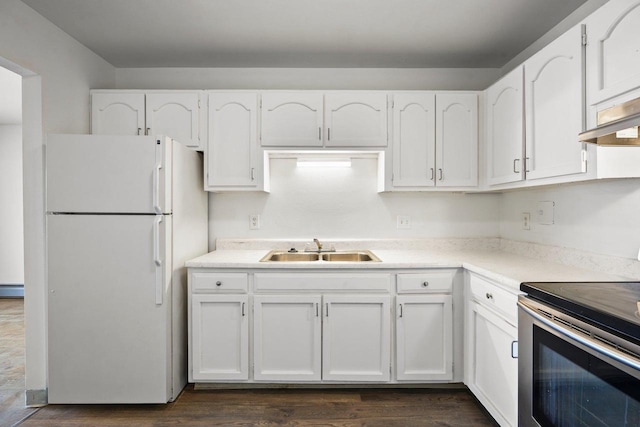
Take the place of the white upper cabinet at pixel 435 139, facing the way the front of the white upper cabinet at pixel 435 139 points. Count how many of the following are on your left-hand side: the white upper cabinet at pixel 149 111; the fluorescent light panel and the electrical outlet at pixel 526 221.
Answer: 1

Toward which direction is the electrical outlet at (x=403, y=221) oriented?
toward the camera

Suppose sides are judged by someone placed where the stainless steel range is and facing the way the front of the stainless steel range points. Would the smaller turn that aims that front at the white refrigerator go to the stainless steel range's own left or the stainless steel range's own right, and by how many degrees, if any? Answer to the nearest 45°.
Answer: approximately 45° to the stainless steel range's own right

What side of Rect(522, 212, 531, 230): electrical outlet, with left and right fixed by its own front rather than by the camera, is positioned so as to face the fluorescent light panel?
front

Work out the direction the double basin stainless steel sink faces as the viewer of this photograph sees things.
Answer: facing the viewer

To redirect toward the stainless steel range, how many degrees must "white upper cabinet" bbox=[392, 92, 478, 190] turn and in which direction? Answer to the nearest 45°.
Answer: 0° — it already faces it

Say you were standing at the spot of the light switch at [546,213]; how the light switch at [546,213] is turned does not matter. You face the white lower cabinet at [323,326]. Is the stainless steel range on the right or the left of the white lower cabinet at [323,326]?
left

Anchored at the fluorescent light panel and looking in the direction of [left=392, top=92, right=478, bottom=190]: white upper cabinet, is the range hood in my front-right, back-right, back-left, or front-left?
front-right

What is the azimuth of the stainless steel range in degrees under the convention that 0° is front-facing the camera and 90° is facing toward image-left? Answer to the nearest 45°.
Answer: approximately 45°

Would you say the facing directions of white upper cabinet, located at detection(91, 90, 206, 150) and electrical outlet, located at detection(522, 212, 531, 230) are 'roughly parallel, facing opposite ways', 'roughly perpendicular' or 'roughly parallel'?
roughly perpendicular

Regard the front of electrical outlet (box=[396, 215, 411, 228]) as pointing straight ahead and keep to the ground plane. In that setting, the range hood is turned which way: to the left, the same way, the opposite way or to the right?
to the right

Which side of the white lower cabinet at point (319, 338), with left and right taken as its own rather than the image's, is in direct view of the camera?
front

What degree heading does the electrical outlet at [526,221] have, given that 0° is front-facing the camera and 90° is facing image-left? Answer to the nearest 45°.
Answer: approximately 45°

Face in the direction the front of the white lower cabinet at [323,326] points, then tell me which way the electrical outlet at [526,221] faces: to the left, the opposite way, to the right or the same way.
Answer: to the right

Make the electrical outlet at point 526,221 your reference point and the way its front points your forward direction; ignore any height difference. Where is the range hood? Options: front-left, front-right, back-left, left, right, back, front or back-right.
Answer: front-left

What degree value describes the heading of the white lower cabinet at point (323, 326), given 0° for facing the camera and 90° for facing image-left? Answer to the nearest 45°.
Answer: approximately 0°
